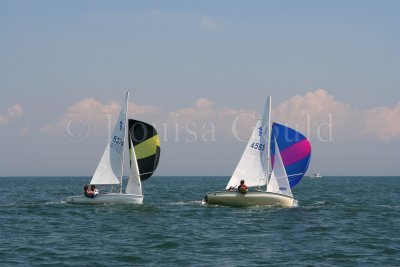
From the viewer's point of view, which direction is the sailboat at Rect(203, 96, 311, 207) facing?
to the viewer's right

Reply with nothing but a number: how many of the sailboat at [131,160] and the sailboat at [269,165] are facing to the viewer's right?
2

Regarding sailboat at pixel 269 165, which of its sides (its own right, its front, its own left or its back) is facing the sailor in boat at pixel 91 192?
back

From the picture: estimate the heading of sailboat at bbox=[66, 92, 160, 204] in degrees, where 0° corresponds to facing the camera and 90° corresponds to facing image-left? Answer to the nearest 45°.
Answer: approximately 270°

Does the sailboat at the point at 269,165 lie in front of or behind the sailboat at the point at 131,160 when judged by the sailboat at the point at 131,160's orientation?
in front

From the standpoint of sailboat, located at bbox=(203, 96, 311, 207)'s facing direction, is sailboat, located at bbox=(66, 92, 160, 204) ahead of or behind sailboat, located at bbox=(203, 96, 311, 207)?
behind

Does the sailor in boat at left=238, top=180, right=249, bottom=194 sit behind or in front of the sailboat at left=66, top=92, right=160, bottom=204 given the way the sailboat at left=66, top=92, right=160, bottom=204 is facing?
in front

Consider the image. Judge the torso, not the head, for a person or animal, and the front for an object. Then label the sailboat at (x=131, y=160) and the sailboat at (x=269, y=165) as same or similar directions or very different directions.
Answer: same or similar directions
